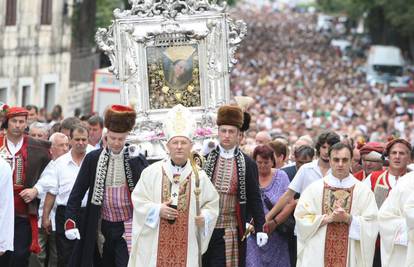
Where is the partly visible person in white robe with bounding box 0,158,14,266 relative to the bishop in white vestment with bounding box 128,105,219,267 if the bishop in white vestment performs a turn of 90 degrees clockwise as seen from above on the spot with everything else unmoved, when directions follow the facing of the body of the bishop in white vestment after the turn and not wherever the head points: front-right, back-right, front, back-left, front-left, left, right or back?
front

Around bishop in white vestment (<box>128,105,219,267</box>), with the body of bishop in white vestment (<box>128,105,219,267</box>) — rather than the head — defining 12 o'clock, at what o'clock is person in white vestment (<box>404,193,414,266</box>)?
person in white vestment (<box>404,193,414,266</box>) is roughly at 9 o'clock from bishop in white vestment (<box>128,105,219,267</box>).

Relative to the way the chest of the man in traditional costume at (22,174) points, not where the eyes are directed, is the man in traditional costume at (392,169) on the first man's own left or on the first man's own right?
on the first man's own left

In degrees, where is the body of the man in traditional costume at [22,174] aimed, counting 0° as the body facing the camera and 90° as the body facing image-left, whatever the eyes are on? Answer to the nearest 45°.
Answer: approximately 0°

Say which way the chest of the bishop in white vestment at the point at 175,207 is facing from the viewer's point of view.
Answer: toward the camera

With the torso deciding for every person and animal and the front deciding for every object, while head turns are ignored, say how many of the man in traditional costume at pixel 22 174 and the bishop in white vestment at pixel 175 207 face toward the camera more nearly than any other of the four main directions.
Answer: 2

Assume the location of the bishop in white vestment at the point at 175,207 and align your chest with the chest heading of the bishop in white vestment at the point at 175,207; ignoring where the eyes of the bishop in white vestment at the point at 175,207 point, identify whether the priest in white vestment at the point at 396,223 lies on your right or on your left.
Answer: on your left

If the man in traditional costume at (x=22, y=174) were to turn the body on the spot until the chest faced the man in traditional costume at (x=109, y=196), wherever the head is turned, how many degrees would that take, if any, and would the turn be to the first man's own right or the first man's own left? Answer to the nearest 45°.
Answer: approximately 45° to the first man's own left

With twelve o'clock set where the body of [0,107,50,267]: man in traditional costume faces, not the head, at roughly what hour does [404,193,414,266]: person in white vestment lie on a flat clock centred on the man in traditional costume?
The person in white vestment is roughly at 10 o'clock from the man in traditional costume.

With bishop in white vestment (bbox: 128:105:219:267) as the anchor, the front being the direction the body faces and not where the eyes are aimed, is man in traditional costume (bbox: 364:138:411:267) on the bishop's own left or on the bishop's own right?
on the bishop's own left
